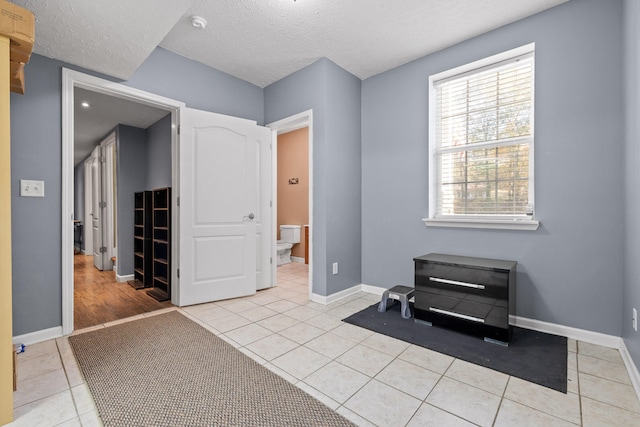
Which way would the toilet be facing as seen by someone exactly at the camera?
facing the viewer and to the left of the viewer

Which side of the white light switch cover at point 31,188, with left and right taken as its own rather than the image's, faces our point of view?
front

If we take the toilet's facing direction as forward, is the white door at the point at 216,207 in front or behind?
in front

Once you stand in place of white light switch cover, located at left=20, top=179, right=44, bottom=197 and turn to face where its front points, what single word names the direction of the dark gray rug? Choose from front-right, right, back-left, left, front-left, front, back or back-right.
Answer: front-left

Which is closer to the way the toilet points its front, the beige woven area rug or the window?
the beige woven area rug

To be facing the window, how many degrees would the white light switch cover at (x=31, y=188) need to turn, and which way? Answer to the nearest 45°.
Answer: approximately 45° to its left

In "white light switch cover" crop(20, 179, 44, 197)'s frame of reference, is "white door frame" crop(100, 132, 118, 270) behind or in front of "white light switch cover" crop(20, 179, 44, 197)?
behind

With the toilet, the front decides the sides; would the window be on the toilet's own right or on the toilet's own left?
on the toilet's own left

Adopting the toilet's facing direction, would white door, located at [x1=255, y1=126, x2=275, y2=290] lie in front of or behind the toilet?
in front

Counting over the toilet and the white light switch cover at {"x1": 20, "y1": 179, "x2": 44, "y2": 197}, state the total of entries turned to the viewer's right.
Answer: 0

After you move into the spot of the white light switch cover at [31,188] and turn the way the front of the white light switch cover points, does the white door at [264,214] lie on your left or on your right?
on your left
